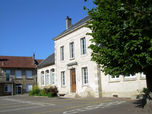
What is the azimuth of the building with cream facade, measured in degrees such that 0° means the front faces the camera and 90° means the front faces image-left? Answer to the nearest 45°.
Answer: approximately 45°

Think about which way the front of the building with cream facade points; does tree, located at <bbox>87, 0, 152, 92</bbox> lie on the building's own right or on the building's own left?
on the building's own left

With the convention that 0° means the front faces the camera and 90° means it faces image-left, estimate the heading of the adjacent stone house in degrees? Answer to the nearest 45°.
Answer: approximately 0°

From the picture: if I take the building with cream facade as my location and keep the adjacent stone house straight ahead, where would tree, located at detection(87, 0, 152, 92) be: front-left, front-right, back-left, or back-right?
back-left
